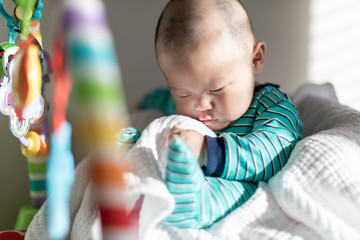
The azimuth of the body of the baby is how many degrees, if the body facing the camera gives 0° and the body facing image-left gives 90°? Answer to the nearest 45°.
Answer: approximately 45°

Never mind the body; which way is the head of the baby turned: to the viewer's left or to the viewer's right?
to the viewer's left
